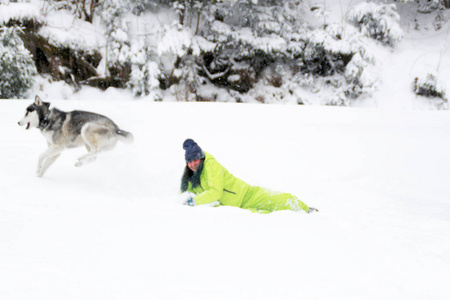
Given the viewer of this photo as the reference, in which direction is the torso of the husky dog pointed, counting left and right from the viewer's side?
facing to the left of the viewer

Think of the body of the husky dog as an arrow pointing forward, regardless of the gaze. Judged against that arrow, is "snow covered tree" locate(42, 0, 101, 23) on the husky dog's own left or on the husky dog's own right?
on the husky dog's own right

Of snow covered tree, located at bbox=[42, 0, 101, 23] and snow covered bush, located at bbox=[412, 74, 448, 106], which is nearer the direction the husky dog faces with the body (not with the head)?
the snow covered tree

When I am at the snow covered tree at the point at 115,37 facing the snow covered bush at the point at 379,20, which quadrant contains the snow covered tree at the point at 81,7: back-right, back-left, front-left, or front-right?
back-left

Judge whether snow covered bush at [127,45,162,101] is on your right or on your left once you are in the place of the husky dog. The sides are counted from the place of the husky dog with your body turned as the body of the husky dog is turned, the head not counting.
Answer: on your right

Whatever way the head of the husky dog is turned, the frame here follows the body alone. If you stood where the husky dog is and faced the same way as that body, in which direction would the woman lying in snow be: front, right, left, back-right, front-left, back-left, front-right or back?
back-left

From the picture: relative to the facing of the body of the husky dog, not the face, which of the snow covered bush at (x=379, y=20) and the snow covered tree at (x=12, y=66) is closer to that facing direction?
the snow covered tree

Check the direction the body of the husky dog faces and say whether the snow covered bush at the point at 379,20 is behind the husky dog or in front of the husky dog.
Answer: behind

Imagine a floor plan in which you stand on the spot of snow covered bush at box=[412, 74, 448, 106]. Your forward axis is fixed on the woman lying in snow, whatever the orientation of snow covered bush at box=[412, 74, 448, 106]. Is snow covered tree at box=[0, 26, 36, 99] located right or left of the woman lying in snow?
right

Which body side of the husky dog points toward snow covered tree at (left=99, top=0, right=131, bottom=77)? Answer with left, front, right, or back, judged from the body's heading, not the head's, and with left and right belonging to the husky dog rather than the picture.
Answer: right
